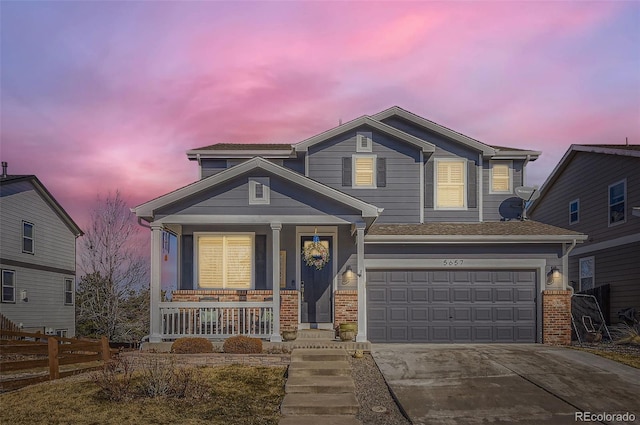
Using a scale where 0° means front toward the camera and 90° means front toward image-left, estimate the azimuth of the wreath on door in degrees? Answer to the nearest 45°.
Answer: approximately 0°

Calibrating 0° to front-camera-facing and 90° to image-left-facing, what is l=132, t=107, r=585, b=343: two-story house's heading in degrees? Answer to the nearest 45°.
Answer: approximately 0°

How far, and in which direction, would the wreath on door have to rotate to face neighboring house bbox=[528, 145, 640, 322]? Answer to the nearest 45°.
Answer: approximately 135° to its left

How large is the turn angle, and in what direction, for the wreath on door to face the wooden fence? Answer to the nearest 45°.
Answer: approximately 45° to its right

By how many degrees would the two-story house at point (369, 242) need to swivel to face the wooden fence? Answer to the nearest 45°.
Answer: approximately 45° to its right
